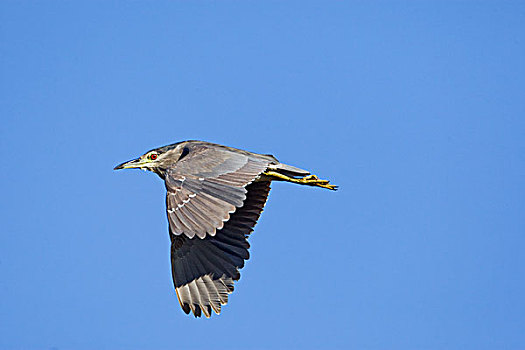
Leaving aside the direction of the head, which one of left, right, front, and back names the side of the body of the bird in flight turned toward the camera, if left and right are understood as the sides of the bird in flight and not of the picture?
left
